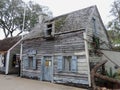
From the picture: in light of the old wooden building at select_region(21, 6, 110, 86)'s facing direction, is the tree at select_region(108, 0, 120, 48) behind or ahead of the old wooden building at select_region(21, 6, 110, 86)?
behind

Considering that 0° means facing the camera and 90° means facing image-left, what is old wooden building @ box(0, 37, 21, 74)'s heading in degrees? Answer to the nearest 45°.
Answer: approximately 45°

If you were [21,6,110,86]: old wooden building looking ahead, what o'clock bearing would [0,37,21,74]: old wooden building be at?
[0,37,21,74]: old wooden building is roughly at 3 o'clock from [21,6,110,86]: old wooden building.

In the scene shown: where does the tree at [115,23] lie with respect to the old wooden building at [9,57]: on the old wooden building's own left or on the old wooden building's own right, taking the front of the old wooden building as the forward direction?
on the old wooden building's own left

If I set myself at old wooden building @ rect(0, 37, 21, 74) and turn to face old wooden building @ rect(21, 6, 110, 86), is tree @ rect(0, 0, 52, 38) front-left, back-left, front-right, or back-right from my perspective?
back-left

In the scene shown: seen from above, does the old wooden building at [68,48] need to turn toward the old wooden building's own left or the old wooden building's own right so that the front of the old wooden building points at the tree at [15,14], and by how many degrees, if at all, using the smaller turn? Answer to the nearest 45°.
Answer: approximately 90° to the old wooden building's own right

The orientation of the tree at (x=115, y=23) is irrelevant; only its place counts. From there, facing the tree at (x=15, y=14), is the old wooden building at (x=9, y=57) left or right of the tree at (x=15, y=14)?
left

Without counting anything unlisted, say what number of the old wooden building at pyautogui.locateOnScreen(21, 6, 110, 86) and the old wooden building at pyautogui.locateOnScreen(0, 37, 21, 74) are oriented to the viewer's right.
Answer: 0

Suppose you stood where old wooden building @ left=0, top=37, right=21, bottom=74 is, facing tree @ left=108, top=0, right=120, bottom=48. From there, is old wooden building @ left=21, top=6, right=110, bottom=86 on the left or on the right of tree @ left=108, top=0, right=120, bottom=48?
right

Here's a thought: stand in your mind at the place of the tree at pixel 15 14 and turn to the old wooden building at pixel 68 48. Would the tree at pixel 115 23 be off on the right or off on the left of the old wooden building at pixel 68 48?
left

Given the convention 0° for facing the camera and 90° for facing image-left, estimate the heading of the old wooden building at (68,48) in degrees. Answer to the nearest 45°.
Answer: approximately 45°

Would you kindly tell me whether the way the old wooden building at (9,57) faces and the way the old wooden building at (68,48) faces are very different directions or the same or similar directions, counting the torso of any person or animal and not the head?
same or similar directions
